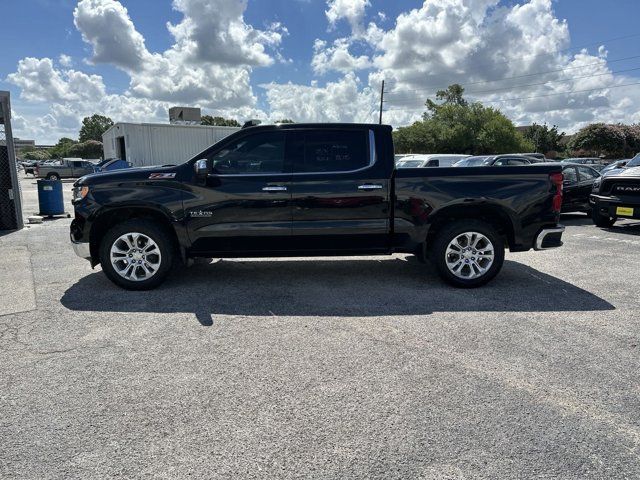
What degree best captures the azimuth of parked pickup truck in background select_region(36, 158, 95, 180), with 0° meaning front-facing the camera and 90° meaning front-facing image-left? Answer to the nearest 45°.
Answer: approximately 270°

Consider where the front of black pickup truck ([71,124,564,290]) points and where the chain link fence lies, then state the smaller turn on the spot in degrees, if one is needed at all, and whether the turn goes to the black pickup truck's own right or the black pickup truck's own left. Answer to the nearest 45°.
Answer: approximately 45° to the black pickup truck's own right

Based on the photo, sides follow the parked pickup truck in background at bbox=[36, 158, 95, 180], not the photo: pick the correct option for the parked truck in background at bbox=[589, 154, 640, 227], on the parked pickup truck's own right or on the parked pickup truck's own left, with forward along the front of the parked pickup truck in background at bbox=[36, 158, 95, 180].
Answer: on the parked pickup truck's own right

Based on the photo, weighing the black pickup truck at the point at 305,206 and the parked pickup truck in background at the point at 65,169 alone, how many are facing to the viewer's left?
1

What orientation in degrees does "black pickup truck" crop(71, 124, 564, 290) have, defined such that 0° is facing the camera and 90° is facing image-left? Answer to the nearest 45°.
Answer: approximately 90°

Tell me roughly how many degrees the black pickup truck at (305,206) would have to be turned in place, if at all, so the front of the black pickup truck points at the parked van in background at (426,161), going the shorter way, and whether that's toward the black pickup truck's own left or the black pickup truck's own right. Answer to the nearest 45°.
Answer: approximately 90° to the black pickup truck's own right
